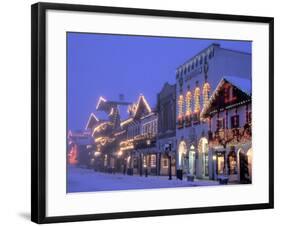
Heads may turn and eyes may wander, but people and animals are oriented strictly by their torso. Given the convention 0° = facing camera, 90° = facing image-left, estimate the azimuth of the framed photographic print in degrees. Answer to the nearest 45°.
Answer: approximately 315°
